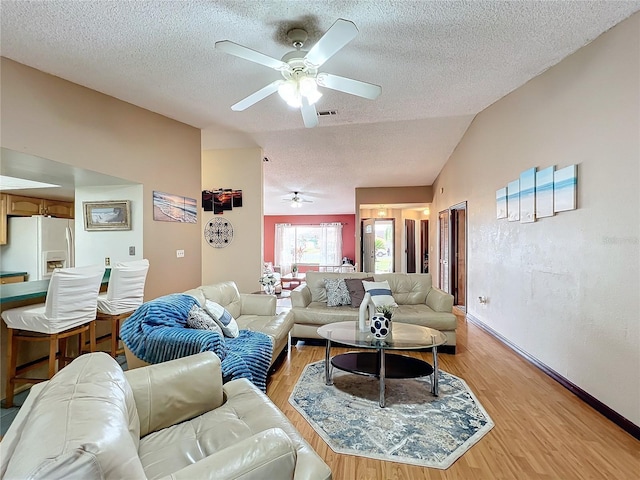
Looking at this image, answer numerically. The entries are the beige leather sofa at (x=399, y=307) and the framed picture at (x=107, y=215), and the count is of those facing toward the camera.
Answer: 2

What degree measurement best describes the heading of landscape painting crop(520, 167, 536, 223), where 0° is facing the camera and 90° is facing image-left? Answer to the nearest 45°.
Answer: approximately 45°

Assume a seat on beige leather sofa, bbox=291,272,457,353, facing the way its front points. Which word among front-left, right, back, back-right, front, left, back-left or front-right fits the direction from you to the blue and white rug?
front

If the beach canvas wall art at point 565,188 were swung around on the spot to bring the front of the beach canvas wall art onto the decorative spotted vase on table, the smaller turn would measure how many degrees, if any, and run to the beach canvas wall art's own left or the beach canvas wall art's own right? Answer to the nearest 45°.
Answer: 0° — it already faces it

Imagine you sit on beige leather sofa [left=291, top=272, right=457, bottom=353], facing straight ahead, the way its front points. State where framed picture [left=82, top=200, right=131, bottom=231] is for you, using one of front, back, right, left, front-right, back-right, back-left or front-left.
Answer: right

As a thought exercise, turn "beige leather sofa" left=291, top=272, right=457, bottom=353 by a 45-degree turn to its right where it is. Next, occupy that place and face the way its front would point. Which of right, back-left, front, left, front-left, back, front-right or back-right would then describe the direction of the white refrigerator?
front-right

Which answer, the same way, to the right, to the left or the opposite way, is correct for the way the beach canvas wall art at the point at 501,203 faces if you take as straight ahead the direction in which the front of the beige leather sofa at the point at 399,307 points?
to the right

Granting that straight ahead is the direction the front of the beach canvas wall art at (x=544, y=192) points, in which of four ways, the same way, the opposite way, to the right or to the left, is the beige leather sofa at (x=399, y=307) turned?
to the left

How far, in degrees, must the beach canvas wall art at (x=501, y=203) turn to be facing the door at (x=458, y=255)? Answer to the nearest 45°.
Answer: approximately 135° to its right

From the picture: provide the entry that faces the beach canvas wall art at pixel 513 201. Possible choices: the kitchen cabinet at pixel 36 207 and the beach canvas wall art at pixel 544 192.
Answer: the kitchen cabinet

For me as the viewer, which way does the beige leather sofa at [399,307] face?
facing the viewer

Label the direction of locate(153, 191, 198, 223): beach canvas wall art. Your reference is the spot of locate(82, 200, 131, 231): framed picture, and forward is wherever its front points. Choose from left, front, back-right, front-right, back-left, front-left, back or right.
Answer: left

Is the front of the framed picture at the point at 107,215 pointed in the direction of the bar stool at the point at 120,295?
yes

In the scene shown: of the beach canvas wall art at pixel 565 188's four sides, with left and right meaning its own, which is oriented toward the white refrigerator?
front

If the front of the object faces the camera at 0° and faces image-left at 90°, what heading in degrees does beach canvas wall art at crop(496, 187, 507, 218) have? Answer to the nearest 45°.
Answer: approximately 45°

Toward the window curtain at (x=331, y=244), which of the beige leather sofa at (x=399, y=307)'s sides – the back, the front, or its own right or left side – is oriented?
back

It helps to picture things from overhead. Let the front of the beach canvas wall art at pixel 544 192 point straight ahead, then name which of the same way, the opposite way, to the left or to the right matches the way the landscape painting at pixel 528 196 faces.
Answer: the same way

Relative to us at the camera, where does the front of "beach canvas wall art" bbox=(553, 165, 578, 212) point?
facing the viewer and to the left of the viewer

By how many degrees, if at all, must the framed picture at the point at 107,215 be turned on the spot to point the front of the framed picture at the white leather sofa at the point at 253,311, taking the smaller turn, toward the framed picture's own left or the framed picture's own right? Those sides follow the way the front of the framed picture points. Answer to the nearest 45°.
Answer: approximately 45° to the framed picture's own left

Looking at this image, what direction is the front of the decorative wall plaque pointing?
toward the camera

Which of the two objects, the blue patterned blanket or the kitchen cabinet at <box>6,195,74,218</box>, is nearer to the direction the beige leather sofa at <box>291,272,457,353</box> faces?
the blue patterned blanket
